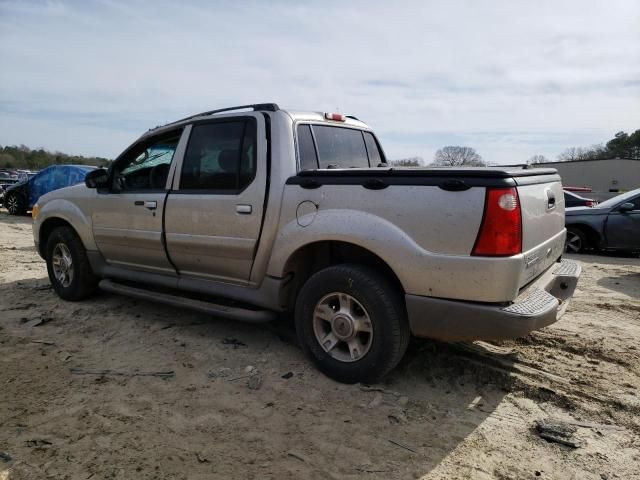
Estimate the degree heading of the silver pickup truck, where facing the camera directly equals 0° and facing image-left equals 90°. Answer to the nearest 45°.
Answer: approximately 135°

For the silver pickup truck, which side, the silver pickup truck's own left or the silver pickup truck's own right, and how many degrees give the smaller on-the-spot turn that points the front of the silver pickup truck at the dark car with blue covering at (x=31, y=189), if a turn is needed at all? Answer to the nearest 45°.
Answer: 0° — it already faces it

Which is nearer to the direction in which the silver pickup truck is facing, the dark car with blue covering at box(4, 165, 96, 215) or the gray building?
the dark car with blue covering

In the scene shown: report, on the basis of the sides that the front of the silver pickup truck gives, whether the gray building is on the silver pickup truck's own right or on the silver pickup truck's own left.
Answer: on the silver pickup truck's own right
